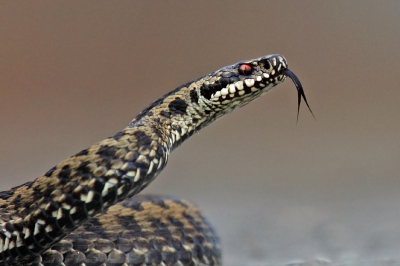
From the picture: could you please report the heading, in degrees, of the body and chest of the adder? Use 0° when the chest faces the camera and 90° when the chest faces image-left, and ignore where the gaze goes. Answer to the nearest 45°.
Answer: approximately 270°
